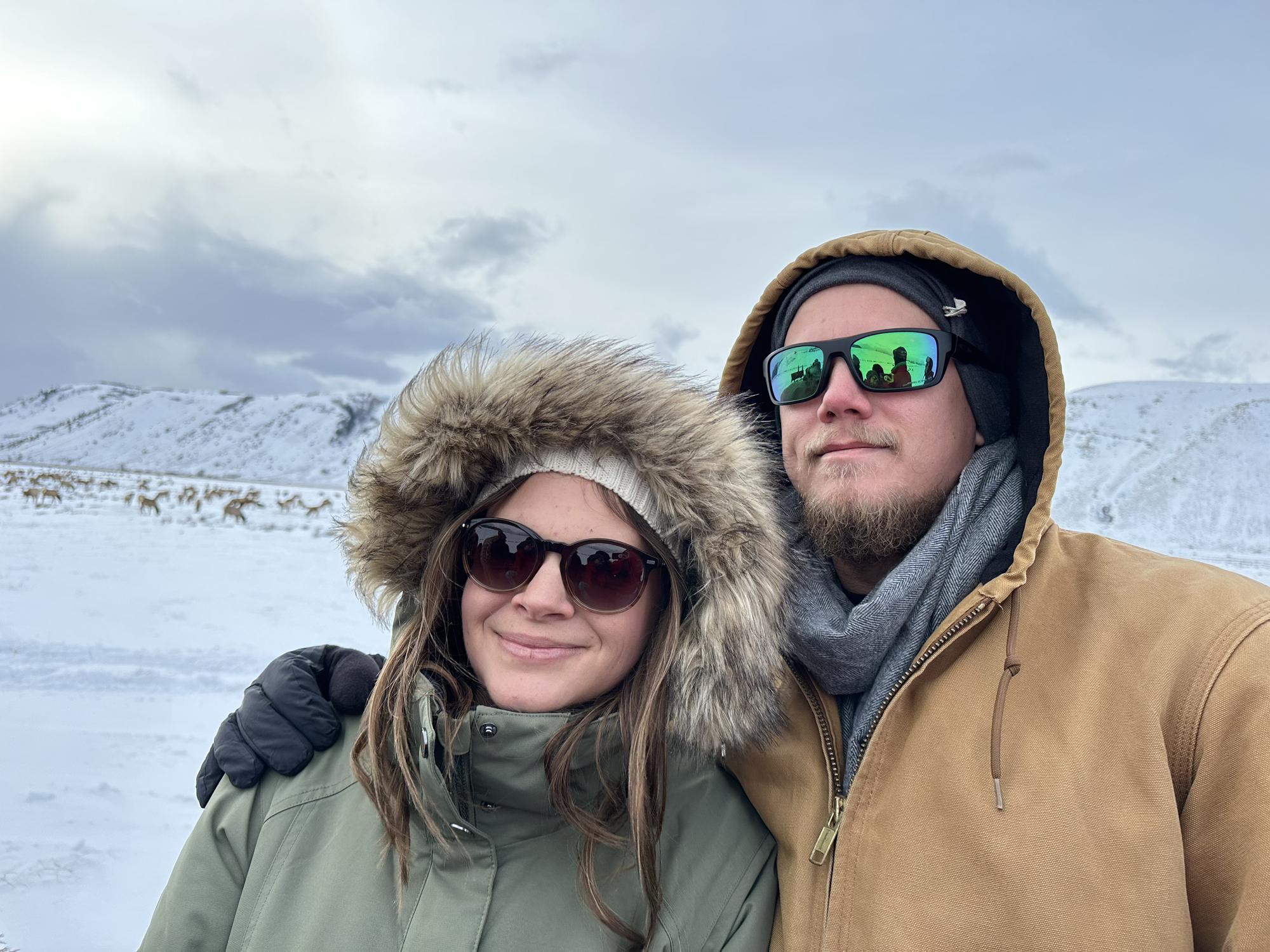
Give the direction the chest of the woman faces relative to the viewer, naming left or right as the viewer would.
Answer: facing the viewer

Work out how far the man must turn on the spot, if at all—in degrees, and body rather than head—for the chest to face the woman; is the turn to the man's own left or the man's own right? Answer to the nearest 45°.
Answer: approximately 45° to the man's own right

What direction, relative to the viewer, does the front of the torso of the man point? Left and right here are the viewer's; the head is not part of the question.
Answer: facing the viewer and to the left of the viewer

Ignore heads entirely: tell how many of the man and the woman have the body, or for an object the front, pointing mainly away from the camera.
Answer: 0

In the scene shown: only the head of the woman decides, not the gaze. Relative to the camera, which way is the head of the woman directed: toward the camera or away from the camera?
toward the camera

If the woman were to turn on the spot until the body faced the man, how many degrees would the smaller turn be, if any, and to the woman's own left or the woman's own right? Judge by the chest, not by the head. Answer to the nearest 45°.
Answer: approximately 90° to the woman's own left

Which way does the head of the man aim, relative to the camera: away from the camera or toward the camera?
toward the camera
